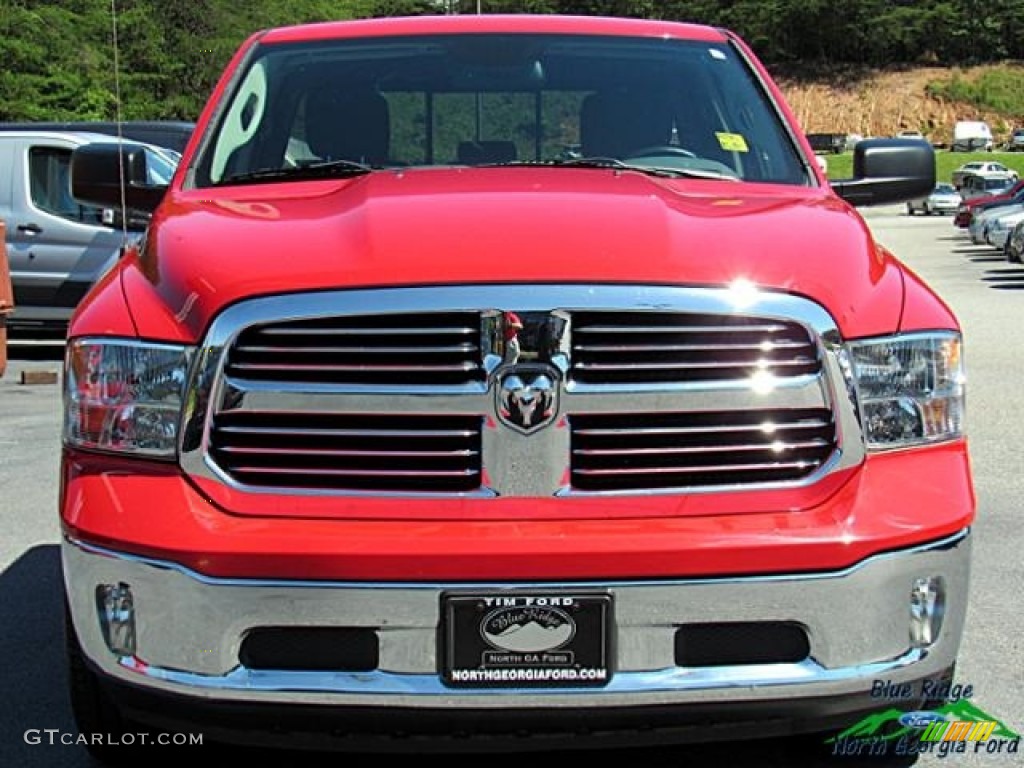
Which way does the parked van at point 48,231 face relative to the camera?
to the viewer's right

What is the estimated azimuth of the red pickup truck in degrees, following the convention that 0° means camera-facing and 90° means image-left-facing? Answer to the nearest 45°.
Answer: approximately 0°

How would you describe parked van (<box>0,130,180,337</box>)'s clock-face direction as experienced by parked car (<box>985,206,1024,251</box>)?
parked van (<box>0,130,180,337</box>) is roughly at 11 o'clock from parked car (<box>985,206,1024,251</box>).

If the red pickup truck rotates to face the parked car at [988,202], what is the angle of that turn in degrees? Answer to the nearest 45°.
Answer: approximately 180°

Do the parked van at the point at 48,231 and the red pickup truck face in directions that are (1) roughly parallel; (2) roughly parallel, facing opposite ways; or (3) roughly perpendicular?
roughly perpendicular

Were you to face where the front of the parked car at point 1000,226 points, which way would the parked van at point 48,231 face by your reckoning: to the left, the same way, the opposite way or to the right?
the opposite way

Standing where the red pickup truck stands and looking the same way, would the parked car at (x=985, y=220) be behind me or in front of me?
behind

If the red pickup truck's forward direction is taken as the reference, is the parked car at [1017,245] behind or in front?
behind
